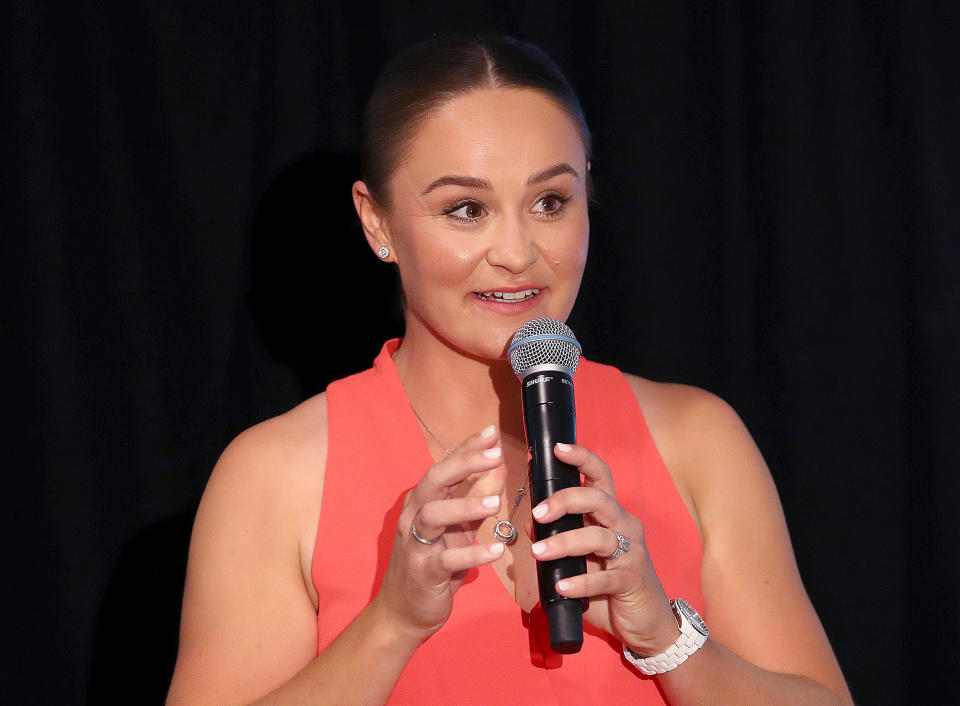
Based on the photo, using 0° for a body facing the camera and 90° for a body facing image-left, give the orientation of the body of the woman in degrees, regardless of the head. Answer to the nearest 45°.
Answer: approximately 0°
